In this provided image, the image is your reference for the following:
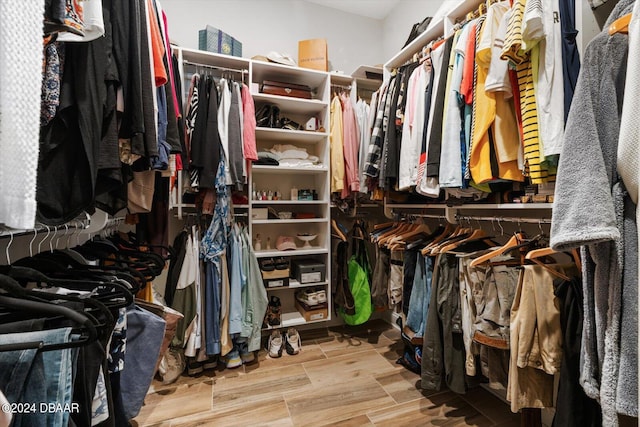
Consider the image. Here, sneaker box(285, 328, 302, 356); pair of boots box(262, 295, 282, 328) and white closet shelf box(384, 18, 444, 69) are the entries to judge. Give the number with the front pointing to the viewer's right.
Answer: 0

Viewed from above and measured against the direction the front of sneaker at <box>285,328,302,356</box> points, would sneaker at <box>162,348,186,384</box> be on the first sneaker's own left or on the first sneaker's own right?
on the first sneaker's own right

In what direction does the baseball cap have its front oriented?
toward the camera

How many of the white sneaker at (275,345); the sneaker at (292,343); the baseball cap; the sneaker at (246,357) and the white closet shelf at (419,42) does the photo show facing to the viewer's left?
1

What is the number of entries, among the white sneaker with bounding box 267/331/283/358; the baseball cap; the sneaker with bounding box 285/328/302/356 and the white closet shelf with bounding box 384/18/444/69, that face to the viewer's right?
0

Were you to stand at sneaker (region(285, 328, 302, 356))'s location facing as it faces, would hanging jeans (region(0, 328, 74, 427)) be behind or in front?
in front

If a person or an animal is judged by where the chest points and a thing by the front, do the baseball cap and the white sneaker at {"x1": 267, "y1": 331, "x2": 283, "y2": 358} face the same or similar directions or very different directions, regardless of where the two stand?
same or similar directions
